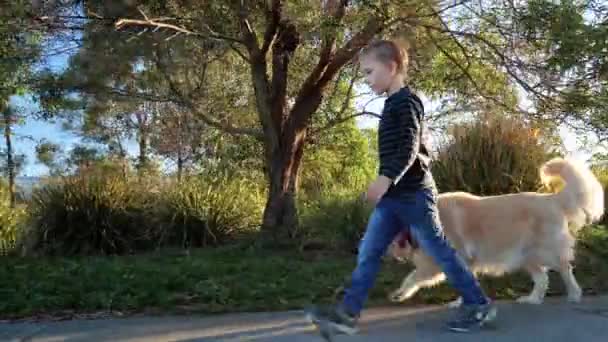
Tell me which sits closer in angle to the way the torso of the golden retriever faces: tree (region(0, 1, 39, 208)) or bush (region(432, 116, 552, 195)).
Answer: the tree

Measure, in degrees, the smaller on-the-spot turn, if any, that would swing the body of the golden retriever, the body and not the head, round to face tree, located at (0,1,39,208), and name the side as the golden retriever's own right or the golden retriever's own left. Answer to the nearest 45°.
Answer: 0° — it already faces it

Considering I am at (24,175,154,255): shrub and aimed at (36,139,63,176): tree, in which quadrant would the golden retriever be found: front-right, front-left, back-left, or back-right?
back-right

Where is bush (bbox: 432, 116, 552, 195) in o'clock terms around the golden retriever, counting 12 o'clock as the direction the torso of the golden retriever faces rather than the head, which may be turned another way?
The bush is roughly at 3 o'clock from the golden retriever.

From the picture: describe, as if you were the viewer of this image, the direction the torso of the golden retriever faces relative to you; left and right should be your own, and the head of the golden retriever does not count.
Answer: facing to the left of the viewer

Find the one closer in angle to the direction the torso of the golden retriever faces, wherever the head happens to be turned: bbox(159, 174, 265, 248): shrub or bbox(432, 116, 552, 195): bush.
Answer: the shrub
